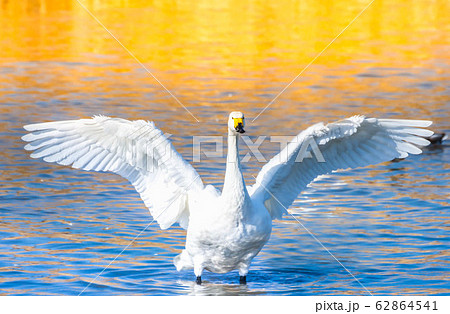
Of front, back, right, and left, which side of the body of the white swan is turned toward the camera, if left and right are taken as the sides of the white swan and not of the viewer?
front
